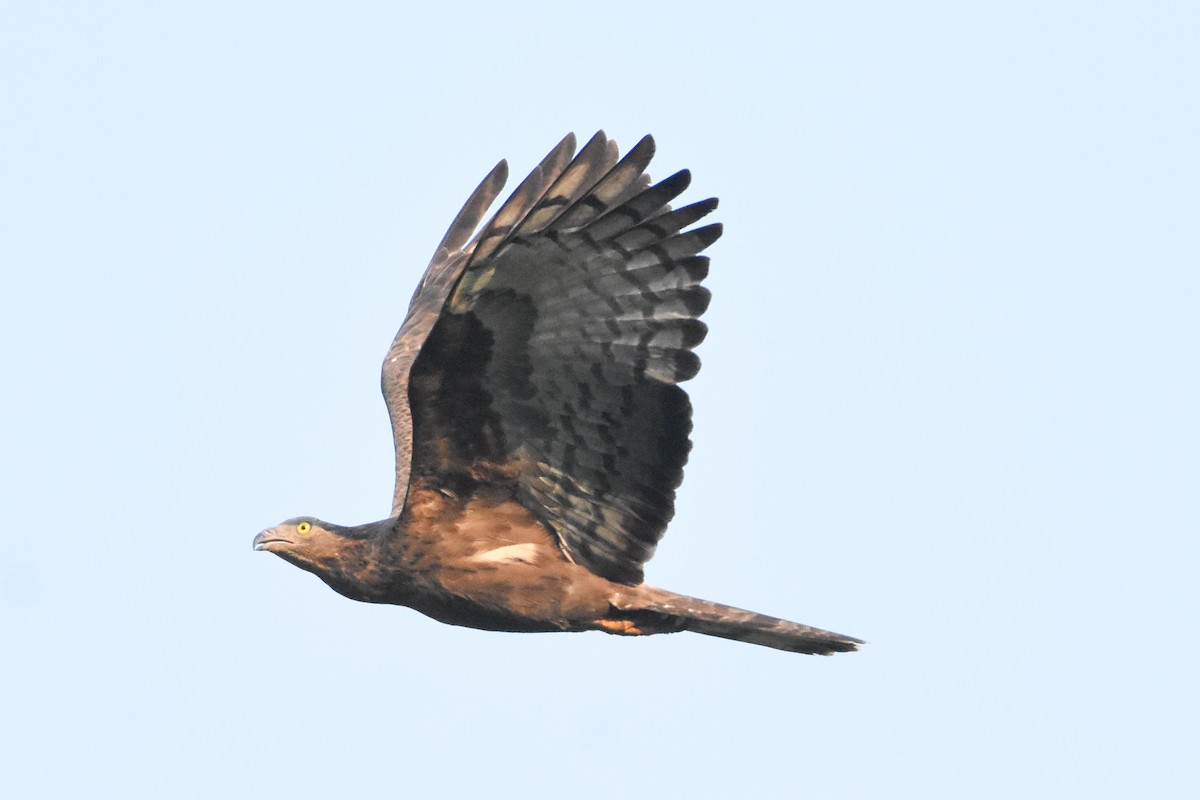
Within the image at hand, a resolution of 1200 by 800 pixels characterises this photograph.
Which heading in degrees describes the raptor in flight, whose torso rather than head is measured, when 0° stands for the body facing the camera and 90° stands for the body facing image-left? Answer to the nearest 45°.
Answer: approximately 90°
